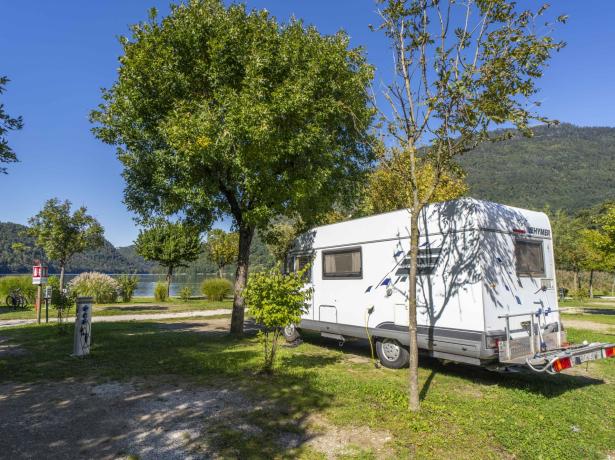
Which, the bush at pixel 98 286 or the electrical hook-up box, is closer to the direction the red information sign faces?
the electrical hook-up box

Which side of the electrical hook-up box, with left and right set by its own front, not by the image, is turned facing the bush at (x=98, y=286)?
back

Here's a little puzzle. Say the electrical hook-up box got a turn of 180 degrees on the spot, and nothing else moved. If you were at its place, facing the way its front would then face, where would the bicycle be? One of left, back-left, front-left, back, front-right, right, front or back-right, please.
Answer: front

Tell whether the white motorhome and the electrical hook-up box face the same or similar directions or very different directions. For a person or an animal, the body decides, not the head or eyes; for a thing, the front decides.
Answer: very different directions

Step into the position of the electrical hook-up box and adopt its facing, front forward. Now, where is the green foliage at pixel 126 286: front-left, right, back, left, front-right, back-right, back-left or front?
back

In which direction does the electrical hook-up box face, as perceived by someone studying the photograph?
facing the viewer

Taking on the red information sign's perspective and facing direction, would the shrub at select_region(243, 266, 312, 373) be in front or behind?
in front

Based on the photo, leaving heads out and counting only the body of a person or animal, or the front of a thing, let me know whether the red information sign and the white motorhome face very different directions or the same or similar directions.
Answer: very different directions

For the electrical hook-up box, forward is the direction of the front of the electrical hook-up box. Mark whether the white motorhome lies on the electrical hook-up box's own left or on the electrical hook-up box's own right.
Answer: on the electrical hook-up box's own left

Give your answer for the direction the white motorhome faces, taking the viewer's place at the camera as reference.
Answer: facing away from the viewer and to the left of the viewer
